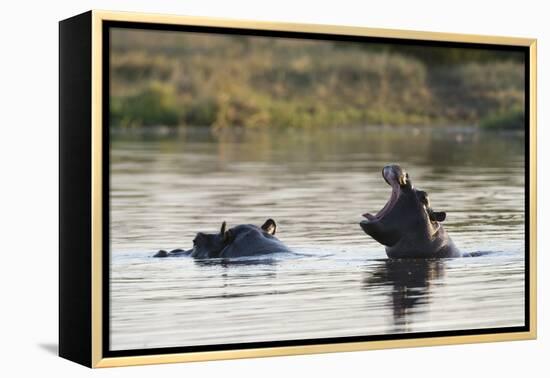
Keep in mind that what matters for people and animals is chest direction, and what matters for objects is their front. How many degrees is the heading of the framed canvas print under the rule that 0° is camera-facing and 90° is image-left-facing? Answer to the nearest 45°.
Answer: approximately 315°
